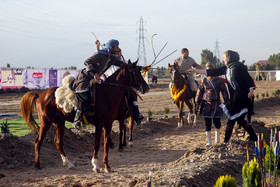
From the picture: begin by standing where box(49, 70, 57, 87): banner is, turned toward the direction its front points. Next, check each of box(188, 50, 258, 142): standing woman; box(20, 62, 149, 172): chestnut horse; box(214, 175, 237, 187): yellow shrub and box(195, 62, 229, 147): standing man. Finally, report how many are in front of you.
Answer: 4

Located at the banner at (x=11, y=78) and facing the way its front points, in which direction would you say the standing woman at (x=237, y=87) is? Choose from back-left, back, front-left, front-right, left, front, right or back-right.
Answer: front

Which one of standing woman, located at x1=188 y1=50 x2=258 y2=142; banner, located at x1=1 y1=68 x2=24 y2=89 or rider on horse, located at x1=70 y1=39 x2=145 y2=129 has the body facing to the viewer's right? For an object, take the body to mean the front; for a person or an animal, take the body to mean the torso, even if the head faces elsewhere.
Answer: the rider on horse

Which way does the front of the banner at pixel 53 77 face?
toward the camera

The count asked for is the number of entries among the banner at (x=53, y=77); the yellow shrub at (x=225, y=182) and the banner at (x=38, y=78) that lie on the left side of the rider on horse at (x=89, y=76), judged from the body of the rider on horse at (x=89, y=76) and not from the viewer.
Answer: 2

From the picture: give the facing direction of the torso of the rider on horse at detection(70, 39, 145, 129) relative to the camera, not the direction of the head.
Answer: to the viewer's right

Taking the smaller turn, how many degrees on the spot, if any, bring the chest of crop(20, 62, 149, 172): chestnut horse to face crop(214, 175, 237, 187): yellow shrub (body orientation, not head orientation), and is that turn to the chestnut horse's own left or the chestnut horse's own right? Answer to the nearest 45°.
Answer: approximately 90° to the chestnut horse's own right

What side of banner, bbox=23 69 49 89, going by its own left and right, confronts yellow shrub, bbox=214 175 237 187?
front

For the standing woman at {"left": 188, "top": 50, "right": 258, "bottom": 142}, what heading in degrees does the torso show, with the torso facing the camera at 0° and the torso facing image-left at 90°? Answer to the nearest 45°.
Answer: approximately 90°

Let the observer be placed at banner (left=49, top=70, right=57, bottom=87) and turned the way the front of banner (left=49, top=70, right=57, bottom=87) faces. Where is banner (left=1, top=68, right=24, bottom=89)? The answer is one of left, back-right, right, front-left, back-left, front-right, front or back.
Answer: right

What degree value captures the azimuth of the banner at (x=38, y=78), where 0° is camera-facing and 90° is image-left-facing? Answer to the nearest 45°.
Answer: approximately 0°

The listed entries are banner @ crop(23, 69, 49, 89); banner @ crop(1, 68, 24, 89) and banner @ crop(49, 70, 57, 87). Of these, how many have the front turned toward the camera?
3

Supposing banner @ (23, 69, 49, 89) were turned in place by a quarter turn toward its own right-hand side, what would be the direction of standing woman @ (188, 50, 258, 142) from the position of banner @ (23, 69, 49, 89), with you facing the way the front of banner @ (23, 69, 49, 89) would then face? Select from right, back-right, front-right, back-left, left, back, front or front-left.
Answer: left

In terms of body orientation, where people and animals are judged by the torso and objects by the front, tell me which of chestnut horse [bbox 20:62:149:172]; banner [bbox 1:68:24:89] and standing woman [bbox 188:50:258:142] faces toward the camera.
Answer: the banner

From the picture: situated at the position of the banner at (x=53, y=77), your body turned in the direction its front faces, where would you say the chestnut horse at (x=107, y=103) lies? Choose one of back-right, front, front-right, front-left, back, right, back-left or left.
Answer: front

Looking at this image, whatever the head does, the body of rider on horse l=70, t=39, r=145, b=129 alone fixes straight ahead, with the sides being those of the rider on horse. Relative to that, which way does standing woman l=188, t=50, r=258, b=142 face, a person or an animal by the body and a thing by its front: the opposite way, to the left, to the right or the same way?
the opposite way
